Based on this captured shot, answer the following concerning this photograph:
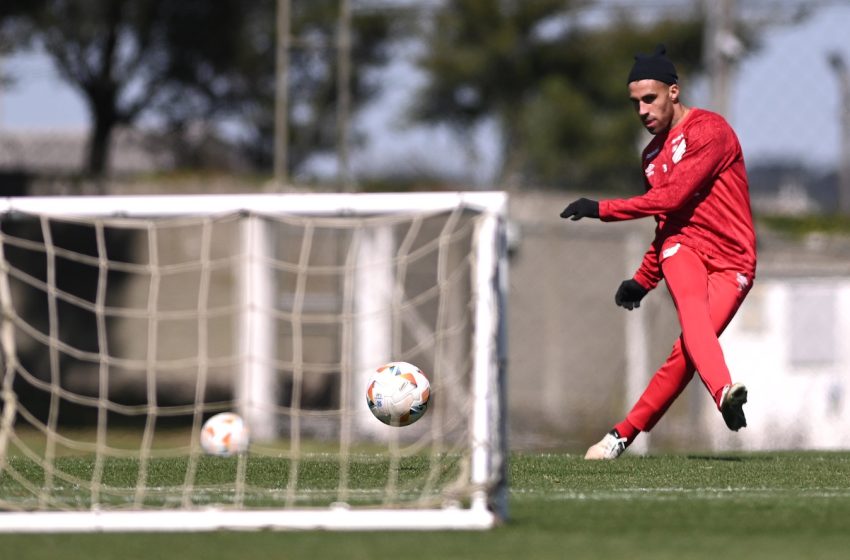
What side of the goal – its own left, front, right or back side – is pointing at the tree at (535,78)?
front

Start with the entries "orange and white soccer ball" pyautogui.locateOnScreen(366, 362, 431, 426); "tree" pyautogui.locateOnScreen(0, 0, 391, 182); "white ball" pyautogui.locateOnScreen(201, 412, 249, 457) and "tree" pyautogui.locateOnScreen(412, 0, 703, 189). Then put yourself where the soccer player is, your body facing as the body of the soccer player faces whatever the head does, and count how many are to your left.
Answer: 0

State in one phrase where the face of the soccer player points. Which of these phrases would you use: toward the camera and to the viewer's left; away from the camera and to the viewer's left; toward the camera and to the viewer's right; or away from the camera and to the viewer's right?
toward the camera and to the viewer's left

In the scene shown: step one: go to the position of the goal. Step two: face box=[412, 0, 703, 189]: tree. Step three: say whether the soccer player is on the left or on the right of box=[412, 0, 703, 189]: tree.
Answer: right

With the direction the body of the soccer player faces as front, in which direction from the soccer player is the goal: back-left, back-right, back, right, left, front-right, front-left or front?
front

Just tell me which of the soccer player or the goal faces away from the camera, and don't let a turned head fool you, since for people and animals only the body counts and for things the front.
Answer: the goal

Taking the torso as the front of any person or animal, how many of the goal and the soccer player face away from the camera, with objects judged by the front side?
1

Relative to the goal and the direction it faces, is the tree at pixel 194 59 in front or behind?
in front

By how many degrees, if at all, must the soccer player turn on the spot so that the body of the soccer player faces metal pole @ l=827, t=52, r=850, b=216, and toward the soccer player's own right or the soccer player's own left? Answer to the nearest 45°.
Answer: approximately 135° to the soccer player's own right

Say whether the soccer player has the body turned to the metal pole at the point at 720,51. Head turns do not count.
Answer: no

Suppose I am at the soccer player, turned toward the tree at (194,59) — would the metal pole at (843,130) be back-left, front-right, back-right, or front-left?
front-right

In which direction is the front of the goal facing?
away from the camera

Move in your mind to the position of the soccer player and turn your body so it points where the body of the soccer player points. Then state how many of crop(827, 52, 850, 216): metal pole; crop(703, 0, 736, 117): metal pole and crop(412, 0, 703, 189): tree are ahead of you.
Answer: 0

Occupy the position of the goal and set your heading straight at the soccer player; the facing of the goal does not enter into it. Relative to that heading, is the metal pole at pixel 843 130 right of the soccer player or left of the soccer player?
left

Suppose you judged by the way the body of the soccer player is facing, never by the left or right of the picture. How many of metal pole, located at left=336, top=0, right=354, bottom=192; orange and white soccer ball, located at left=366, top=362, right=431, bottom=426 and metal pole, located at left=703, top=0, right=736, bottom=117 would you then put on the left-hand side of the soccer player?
0

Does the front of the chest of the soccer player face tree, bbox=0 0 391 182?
no
